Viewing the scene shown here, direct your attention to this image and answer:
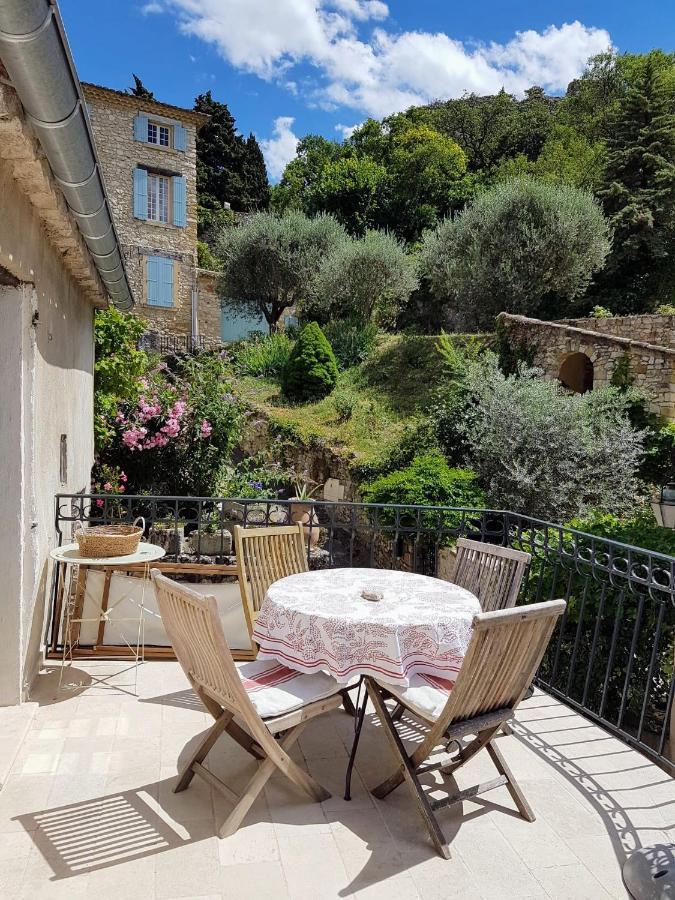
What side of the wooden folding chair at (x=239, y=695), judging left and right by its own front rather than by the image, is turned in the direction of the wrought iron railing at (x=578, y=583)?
front

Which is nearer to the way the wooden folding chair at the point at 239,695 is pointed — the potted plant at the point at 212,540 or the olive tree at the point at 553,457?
the olive tree

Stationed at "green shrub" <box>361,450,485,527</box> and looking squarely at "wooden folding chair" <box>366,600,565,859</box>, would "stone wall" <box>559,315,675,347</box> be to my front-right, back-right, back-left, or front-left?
back-left

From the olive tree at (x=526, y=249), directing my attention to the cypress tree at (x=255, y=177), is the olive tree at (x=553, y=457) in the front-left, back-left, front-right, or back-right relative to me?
back-left

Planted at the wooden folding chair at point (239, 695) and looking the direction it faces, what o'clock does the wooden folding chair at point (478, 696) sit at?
the wooden folding chair at point (478, 696) is roughly at 2 o'clock from the wooden folding chair at point (239, 695).

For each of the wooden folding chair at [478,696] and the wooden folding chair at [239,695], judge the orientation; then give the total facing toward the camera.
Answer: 0

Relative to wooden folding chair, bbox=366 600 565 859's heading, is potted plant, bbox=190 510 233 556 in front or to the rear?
in front

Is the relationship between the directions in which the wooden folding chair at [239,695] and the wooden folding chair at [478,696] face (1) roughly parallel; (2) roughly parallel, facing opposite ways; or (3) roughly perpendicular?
roughly perpendicular

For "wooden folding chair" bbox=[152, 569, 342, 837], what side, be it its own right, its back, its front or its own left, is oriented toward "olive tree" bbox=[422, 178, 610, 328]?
front

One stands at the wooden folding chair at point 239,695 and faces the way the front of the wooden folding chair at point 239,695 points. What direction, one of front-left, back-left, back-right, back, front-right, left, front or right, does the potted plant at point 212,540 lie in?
front-left

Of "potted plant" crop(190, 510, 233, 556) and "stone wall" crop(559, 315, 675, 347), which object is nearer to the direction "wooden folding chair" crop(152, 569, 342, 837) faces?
the stone wall

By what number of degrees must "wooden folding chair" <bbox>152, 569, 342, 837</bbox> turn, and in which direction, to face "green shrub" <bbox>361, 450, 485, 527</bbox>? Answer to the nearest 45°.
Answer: approximately 45° to its left

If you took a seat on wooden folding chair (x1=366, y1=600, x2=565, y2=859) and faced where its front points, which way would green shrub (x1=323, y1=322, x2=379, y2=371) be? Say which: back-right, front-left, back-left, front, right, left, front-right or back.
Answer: front-right

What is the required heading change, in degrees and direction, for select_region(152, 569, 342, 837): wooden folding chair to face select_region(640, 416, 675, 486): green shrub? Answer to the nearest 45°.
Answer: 0° — it already faces it

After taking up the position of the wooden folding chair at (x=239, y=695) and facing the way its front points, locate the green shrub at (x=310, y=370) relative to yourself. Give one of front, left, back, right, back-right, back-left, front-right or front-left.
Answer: front-left

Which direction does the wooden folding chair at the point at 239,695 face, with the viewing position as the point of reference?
facing away from the viewer and to the right of the viewer

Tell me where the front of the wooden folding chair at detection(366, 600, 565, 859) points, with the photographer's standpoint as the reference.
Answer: facing away from the viewer and to the left of the viewer

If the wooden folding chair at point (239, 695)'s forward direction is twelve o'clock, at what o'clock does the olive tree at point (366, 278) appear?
The olive tree is roughly at 11 o'clock from the wooden folding chair.
